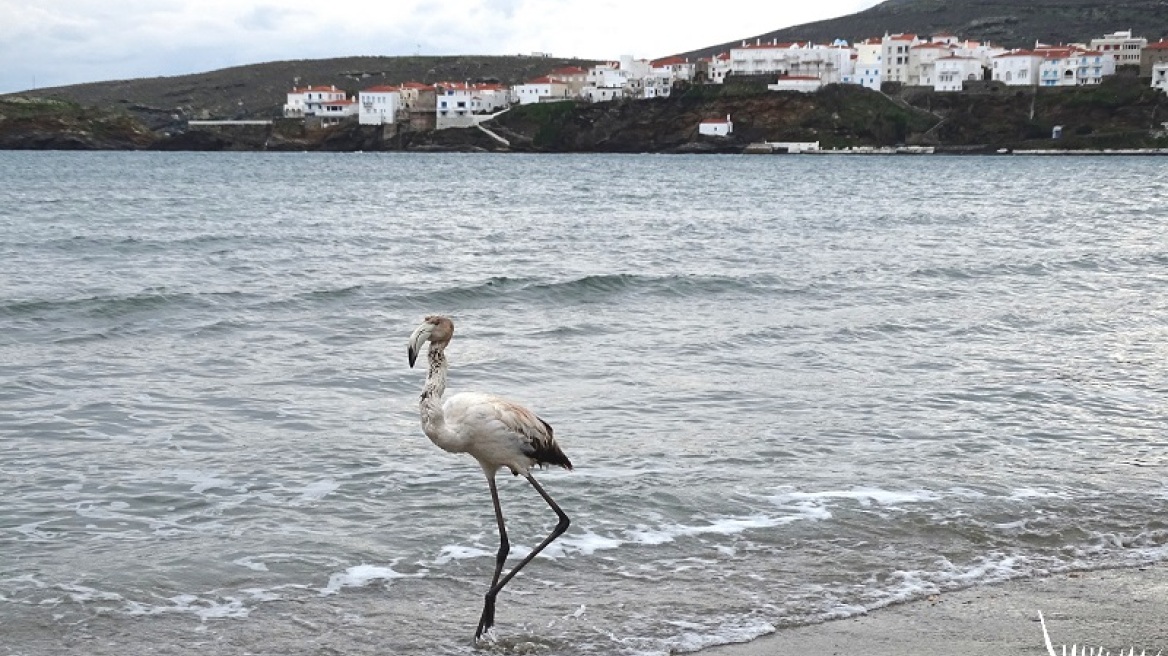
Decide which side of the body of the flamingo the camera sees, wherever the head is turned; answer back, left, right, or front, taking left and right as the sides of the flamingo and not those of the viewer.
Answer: left
